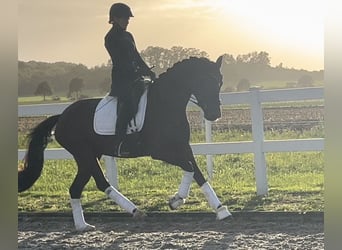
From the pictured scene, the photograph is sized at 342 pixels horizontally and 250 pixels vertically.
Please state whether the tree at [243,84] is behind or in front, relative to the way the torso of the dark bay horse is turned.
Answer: in front

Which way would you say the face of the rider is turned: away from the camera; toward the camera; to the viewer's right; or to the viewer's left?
to the viewer's right

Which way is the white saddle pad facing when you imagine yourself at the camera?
facing to the right of the viewer

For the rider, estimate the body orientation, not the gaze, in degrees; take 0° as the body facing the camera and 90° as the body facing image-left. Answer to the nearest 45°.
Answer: approximately 270°

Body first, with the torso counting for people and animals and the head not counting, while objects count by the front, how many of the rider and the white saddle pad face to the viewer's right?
2

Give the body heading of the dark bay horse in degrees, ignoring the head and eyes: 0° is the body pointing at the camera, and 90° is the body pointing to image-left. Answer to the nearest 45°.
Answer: approximately 270°
